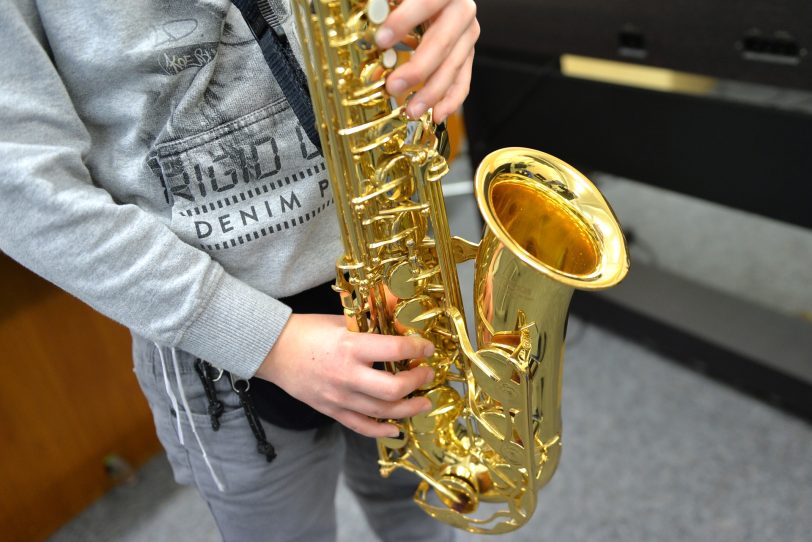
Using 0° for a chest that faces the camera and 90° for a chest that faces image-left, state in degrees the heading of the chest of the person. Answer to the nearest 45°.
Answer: approximately 315°
